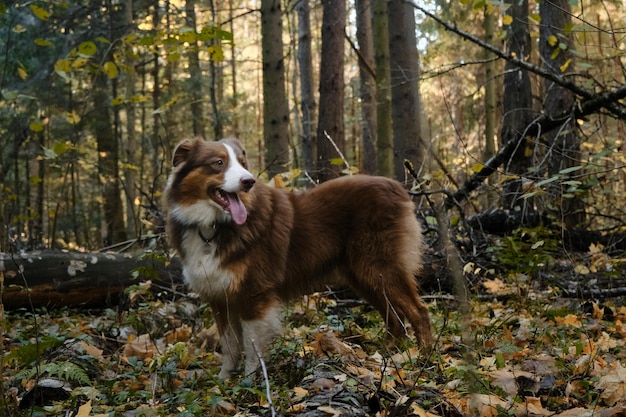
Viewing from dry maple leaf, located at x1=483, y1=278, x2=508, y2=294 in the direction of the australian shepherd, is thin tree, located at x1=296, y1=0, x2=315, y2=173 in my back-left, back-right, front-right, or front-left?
back-right

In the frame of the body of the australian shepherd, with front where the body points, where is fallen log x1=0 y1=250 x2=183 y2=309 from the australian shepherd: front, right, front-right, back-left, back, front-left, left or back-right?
right

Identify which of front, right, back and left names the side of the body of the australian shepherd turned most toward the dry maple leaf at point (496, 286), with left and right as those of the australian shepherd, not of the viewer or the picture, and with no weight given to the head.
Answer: back

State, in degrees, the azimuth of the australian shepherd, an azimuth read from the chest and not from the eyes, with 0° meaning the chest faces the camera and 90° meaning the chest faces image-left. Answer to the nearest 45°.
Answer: approximately 45°

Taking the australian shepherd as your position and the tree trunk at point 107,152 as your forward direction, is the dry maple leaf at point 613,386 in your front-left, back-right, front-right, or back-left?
back-right

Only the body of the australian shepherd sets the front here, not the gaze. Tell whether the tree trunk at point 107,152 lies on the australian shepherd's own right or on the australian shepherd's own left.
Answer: on the australian shepherd's own right

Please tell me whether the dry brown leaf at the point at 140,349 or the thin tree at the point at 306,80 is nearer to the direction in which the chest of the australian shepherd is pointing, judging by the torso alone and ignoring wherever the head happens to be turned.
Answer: the dry brown leaf

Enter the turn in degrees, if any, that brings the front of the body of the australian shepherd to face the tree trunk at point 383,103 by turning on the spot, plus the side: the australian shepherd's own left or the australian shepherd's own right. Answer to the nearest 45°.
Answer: approximately 135° to the australian shepherd's own right

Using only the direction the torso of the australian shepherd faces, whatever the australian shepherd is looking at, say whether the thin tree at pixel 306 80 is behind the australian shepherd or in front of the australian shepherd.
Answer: behind
